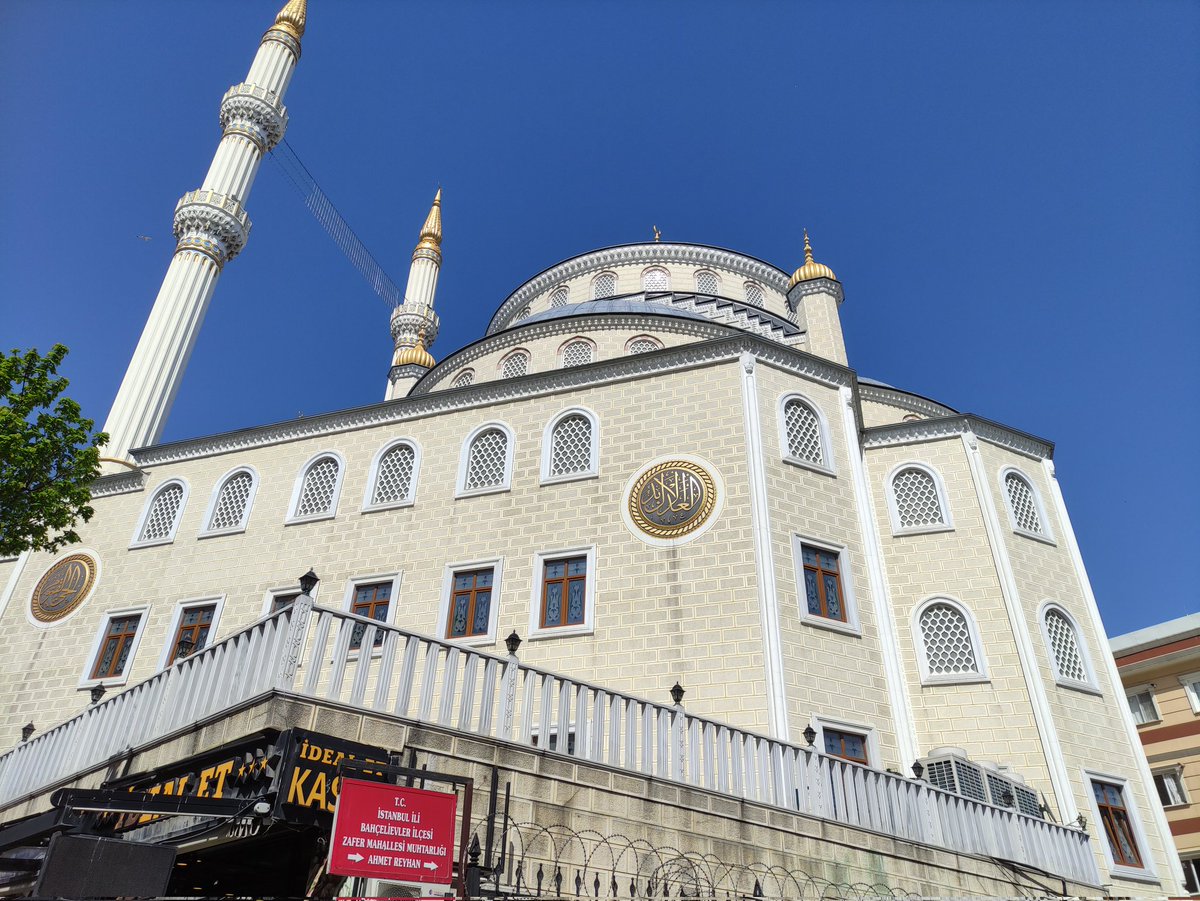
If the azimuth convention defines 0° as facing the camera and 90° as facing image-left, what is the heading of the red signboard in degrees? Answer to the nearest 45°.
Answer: approximately 0°

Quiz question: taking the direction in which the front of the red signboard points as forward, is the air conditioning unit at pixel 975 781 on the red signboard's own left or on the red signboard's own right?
on the red signboard's own left
